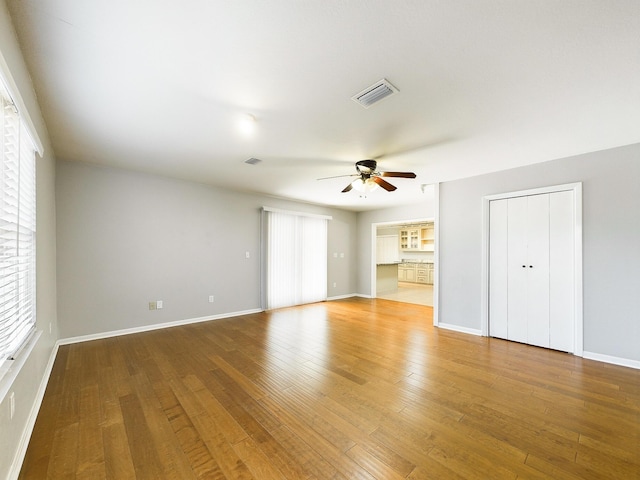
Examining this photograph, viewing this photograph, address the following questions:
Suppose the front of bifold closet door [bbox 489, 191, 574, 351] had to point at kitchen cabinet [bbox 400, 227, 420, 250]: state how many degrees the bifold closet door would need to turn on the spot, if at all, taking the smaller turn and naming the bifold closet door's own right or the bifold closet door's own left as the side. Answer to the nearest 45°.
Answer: approximately 90° to the bifold closet door's own right

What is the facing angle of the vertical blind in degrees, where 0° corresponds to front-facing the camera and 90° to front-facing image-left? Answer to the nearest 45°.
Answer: approximately 315°

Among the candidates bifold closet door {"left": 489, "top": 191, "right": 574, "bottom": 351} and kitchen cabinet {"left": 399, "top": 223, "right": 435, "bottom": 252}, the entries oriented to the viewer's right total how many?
0

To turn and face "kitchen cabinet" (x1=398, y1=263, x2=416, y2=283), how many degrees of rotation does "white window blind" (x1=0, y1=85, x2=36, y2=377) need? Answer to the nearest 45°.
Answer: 0° — it already faces it

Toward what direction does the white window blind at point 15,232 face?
to the viewer's right

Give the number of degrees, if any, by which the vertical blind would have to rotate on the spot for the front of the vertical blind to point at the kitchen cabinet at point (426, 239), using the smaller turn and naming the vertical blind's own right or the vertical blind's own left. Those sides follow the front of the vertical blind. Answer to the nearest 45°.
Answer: approximately 90° to the vertical blind's own left

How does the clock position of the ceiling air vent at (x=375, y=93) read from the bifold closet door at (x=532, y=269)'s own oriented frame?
The ceiling air vent is roughly at 11 o'clock from the bifold closet door.

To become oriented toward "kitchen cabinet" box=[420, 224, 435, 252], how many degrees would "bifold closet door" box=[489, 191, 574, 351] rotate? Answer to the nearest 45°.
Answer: approximately 90° to its right

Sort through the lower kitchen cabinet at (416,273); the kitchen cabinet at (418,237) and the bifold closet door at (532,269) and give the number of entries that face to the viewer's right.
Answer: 0

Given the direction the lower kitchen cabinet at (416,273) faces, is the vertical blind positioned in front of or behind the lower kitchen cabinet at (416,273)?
in front

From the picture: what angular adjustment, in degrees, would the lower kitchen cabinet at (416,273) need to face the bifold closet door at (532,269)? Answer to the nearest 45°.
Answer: approximately 45° to its left

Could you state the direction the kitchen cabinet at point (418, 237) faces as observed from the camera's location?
facing the viewer and to the left of the viewer

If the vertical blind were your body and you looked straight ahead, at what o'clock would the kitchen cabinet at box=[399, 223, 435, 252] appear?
The kitchen cabinet is roughly at 9 o'clock from the vertical blind.

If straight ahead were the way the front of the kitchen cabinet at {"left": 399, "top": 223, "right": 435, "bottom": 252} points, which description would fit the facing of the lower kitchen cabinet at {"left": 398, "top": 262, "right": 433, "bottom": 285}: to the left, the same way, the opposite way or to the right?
the same way
